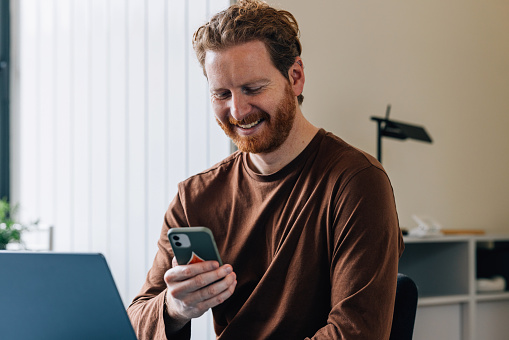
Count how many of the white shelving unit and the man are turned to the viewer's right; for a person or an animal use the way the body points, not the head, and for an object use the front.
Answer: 0

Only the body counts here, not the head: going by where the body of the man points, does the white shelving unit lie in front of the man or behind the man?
behind

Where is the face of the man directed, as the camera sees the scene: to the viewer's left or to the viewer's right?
to the viewer's left

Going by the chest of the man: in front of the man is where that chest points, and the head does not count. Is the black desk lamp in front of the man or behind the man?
behind

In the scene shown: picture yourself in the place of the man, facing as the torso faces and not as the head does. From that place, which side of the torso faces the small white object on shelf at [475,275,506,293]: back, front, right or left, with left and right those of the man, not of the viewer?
back

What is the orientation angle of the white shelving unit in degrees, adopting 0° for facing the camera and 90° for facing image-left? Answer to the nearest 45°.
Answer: approximately 0°

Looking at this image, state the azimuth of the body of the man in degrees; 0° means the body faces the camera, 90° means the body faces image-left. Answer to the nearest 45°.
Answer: approximately 45°

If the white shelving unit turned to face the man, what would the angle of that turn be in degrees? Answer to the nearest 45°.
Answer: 0° — it already faces them

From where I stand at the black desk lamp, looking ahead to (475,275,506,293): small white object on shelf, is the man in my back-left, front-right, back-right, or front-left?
back-right
